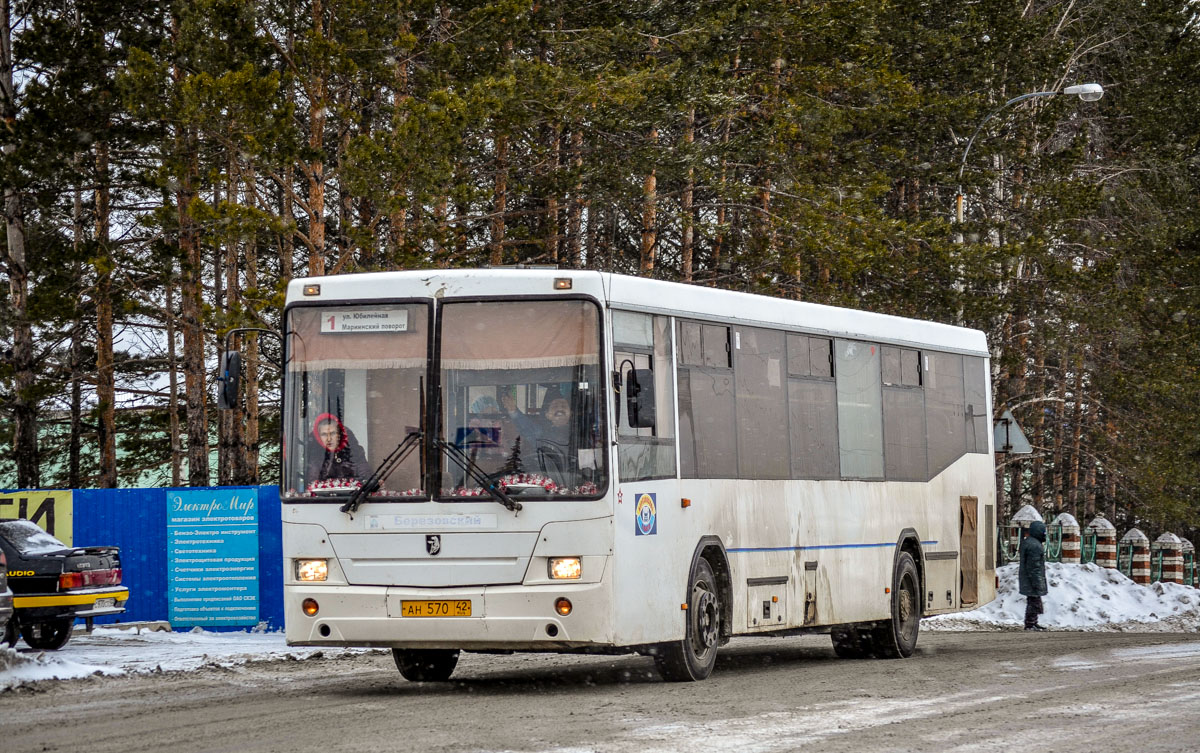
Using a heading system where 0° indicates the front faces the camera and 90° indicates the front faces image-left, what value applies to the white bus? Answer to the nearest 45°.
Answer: approximately 45°

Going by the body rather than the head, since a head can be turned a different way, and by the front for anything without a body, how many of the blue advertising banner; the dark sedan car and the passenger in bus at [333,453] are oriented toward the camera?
2

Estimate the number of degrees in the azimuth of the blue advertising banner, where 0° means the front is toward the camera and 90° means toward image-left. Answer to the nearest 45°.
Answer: approximately 0°

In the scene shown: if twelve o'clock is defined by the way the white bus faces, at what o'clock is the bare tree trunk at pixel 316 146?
The bare tree trunk is roughly at 4 o'clock from the white bus.

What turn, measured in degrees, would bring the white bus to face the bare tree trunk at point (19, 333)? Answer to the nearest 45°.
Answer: approximately 90° to its right

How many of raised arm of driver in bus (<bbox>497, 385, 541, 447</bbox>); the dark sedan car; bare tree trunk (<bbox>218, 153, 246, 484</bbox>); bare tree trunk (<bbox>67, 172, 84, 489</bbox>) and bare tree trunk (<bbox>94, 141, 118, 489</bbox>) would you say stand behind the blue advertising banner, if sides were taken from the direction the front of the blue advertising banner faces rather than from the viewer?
3

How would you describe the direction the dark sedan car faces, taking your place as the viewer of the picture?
facing away from the viewer and to the left of the viewer

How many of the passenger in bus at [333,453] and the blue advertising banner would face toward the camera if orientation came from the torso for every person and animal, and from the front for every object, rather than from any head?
2

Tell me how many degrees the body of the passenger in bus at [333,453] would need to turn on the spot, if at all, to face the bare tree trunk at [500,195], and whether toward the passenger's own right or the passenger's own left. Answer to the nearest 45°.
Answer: approximately 180°
